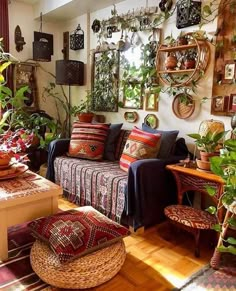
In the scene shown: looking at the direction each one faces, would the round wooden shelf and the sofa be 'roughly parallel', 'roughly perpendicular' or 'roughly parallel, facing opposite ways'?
roughly parallel

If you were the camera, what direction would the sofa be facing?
facing the viewer and to the left of the viewer

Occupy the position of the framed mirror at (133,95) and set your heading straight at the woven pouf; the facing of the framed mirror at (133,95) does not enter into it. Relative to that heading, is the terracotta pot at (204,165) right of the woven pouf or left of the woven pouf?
left

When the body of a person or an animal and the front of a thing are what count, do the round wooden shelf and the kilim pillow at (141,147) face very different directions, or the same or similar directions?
same or similar directions

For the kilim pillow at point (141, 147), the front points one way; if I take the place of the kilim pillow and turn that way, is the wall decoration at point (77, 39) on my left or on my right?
on my right

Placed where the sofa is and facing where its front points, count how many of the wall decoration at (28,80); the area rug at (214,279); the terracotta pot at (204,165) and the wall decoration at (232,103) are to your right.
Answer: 1

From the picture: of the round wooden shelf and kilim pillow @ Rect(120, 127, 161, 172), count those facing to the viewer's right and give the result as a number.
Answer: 0

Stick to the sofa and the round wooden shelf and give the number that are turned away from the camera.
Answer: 0

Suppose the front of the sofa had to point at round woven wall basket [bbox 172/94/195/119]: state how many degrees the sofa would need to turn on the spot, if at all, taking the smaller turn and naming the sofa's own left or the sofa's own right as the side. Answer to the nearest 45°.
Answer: approximately 180°

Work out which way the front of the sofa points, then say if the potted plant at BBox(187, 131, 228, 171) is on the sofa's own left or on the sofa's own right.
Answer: on the sofa's own left

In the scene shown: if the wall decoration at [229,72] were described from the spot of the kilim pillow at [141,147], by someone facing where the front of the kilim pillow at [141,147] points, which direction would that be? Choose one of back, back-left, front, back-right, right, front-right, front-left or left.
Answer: back-left

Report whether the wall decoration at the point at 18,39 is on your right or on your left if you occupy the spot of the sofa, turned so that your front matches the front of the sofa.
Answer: on your right

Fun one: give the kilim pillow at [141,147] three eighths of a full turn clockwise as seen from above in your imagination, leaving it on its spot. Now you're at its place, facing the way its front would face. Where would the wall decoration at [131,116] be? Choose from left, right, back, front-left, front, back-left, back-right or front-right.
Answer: front
